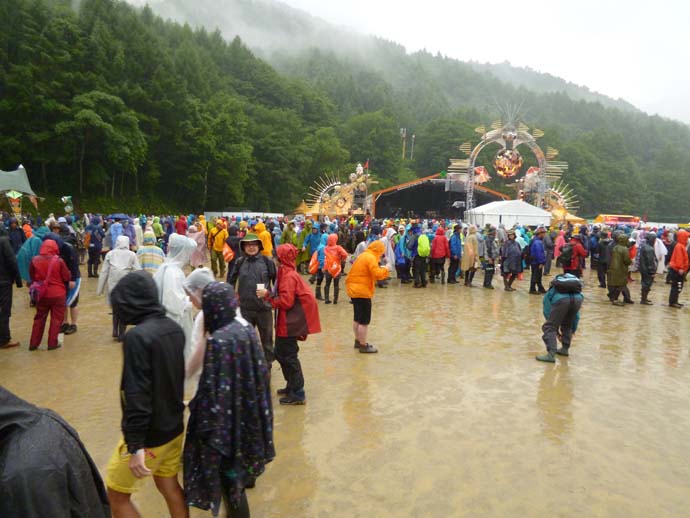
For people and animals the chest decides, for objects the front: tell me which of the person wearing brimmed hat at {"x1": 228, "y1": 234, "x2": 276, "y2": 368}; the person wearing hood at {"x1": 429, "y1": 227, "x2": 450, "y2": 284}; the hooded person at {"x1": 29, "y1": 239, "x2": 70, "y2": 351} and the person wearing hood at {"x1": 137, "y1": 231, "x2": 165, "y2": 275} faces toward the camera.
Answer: the person wearing brimmed hat at {"x1": 228, "y1": 234, "x2": 276, "y2": 368}

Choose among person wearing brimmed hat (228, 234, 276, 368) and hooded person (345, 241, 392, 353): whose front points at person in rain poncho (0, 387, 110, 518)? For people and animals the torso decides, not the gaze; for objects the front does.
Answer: person wearing brimmed hat (228, 234, 276, 368)

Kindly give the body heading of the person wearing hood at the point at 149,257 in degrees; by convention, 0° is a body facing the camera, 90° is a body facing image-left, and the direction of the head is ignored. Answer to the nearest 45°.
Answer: approximately 180°

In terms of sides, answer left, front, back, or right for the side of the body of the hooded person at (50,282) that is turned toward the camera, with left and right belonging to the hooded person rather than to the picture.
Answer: back

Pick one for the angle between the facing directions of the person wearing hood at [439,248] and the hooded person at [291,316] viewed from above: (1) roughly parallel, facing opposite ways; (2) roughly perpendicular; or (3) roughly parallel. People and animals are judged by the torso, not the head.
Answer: roughly perpendicular

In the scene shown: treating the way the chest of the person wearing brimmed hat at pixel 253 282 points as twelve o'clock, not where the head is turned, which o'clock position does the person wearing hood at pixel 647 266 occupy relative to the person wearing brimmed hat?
The person wearing hood is roughly at 8 o'clock from the person wearing brimmed hat.

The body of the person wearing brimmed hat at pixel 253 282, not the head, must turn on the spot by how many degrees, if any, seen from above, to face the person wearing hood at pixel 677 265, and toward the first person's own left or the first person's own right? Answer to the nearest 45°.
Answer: approximately 135° to the first person's own left

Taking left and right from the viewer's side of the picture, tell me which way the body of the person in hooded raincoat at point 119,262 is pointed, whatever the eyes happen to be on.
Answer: facing away from the viewer

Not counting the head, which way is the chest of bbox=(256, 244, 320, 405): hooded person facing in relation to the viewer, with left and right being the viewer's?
facing to the left of the viewer

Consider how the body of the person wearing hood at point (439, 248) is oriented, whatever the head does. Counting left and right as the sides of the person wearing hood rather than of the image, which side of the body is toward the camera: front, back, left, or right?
back
